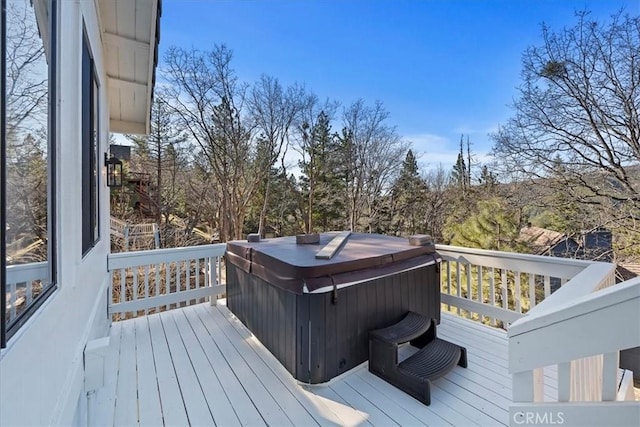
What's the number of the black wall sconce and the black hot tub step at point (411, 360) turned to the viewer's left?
0

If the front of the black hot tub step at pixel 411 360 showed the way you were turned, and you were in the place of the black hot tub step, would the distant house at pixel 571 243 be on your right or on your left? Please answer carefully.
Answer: on your left

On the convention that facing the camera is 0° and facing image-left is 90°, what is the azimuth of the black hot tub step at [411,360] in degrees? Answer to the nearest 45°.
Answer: approximately 315°

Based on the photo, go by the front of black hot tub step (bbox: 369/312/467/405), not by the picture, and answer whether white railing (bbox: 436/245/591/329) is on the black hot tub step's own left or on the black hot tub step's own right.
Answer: on the black hot tub step's own left

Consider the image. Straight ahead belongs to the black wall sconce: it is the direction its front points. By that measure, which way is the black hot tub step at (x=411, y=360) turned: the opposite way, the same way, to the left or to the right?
to the right

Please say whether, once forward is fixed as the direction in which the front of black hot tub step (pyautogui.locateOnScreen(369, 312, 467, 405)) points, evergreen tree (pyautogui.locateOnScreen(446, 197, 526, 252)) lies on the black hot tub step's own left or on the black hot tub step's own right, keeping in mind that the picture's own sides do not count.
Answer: on the black hot tub step's own left

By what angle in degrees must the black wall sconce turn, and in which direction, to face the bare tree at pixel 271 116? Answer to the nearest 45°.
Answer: approximately 45° to its left

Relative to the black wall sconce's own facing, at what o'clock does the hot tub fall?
The hot tub is roughly at 2 o'clock from the black wall sconce.

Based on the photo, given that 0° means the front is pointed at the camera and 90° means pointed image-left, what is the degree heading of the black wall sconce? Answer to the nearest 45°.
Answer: approximately 270°

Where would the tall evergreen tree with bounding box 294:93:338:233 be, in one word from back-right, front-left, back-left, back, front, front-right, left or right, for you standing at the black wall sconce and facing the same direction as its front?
front-left

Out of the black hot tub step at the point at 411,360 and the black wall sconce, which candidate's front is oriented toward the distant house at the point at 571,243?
the black wall sconce
